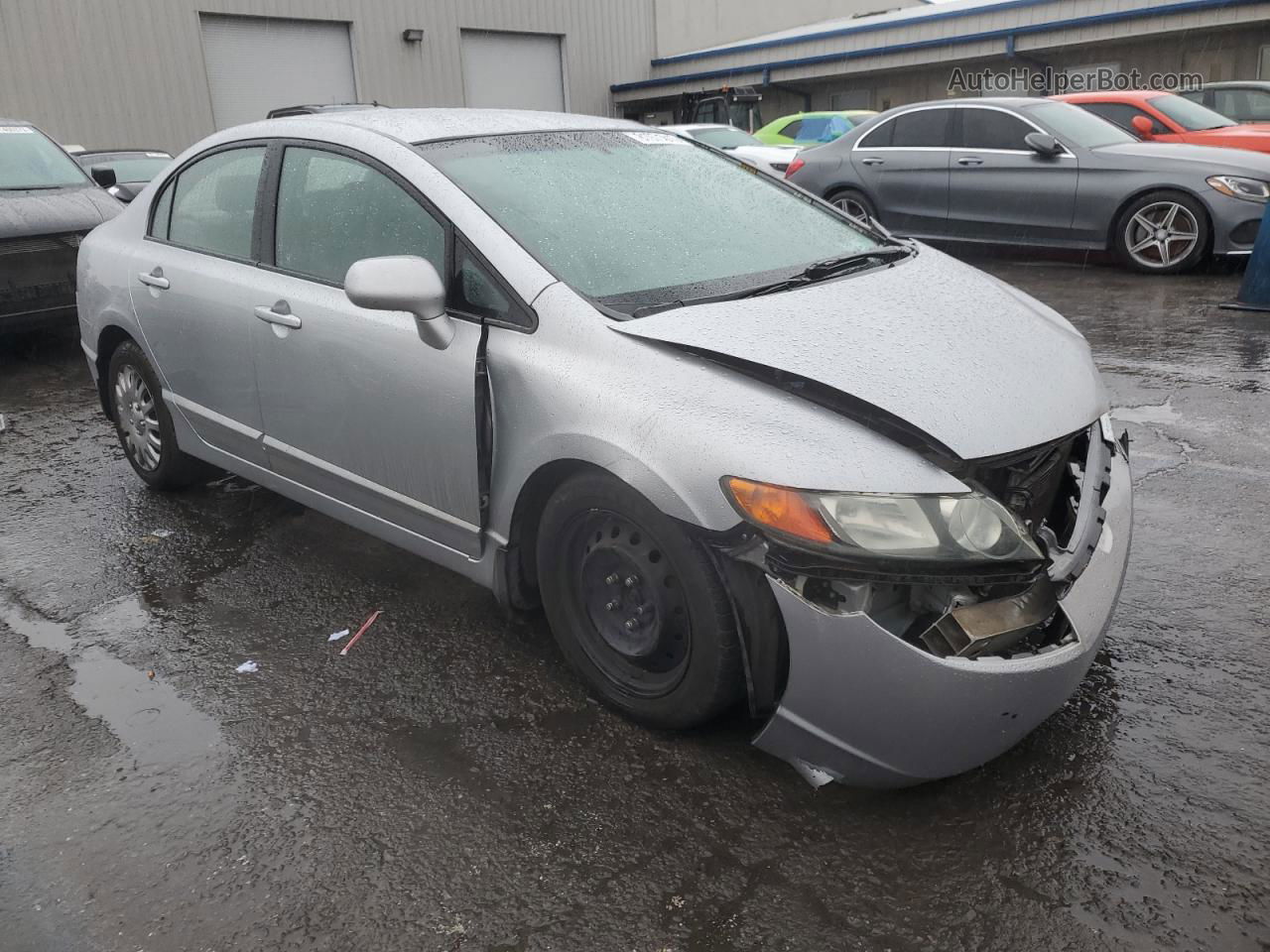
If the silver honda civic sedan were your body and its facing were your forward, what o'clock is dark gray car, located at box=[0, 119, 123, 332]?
The dark gray car is roughly at 6 o'clock from the silver honda civic sedan.

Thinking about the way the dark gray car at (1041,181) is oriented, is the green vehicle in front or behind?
behind

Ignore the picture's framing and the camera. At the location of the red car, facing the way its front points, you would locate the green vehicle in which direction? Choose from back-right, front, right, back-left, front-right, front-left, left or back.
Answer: back

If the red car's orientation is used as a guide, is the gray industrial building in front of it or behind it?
behind

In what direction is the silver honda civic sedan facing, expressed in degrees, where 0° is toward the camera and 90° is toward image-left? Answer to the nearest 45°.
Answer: approximately 315°

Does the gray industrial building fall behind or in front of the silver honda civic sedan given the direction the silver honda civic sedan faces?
behind

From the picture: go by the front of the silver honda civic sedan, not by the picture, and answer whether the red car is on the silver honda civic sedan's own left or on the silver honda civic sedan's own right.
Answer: on the silver honda civic sedan's own left

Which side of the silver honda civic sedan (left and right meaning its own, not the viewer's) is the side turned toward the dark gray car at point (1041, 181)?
left

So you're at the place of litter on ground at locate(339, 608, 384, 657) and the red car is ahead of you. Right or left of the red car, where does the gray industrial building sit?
left
